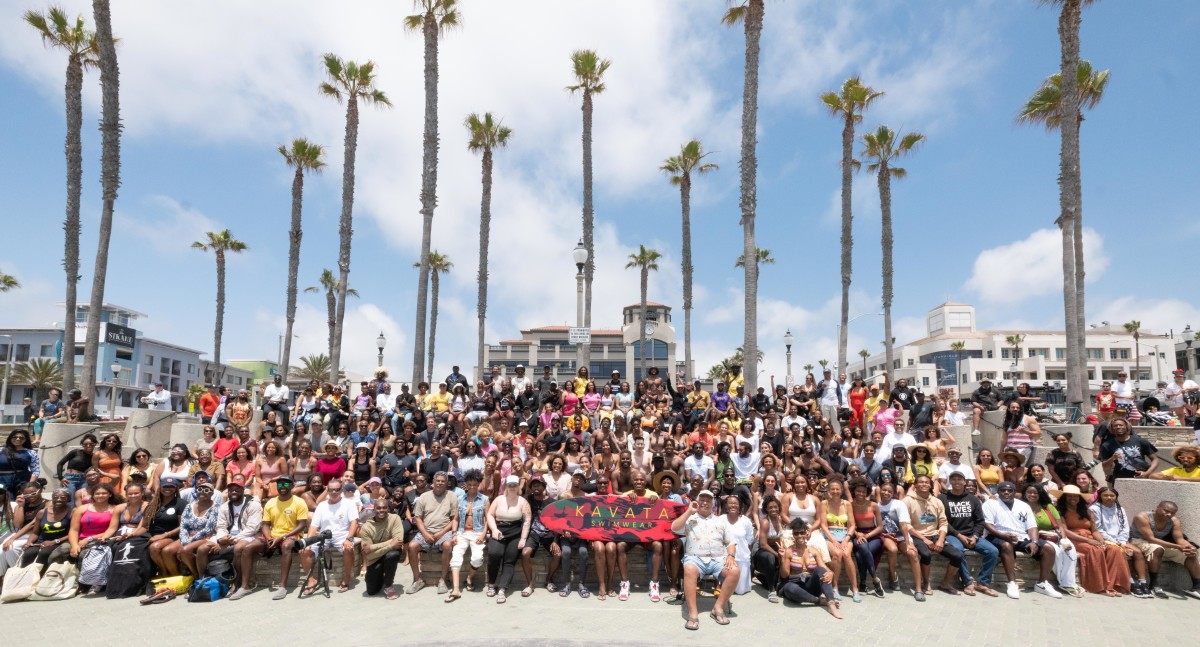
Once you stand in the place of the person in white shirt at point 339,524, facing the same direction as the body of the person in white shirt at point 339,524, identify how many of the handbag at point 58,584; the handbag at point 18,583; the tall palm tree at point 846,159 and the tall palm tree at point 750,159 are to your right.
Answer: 2

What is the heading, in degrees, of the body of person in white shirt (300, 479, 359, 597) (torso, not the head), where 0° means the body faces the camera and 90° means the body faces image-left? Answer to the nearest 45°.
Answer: approximately 0°

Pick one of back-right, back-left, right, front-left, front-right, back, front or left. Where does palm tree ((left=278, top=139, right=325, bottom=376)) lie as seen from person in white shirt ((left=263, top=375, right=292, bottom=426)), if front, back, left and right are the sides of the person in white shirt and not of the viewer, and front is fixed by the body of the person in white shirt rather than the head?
back

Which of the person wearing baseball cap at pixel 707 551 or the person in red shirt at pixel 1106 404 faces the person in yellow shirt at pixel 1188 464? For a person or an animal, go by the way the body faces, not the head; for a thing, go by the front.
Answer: the person in red shirt

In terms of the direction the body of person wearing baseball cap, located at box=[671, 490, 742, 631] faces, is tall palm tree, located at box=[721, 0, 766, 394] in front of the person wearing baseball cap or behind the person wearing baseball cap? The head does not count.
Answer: behind

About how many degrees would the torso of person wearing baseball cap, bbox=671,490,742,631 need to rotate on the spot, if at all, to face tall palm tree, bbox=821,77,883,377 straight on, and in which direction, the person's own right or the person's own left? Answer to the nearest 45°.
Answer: approximately 180°

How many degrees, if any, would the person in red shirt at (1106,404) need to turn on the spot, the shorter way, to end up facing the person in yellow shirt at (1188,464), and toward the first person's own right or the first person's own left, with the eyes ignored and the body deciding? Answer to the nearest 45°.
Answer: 0° — they already face them

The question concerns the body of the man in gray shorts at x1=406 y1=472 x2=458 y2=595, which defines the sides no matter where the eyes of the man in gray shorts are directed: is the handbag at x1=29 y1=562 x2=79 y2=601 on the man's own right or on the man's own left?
on the man's own right

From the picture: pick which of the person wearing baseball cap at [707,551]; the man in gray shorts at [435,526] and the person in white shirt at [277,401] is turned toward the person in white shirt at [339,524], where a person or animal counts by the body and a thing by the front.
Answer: the person in white shirt at [277,401]

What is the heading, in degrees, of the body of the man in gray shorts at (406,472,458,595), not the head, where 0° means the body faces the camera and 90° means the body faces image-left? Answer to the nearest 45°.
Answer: approximately 0°

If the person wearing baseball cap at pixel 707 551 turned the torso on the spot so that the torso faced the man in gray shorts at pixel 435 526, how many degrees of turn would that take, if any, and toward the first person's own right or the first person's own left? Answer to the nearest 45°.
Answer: approximately 90° to the first person's own right

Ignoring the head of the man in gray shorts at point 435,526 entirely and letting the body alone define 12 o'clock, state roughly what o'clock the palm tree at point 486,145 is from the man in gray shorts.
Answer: The palm tree is roughly at 6 o'clock from the man in gray shorts.
